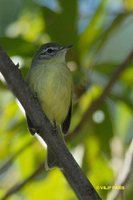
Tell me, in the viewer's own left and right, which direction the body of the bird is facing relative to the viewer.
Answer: facing the viewer and to the right of the viewer
